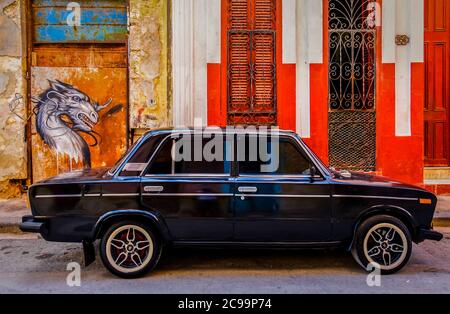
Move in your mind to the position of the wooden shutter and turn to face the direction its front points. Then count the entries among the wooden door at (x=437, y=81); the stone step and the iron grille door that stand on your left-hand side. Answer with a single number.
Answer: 3

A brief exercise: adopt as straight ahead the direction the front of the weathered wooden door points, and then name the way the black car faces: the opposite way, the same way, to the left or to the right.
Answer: to the left

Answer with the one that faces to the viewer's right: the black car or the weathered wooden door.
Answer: the black car

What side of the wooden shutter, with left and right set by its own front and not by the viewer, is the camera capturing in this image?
front

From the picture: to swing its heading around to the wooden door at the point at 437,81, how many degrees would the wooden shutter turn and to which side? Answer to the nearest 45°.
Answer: approximately 90° to its left

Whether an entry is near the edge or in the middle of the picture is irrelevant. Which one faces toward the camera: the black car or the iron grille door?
the iron grille door

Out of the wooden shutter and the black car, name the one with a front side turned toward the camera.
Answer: the wooden shutter

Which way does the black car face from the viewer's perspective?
to the viewer's right

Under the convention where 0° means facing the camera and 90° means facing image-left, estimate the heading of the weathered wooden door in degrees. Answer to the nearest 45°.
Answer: approximately 0°

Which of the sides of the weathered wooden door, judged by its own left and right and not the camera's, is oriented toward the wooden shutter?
left

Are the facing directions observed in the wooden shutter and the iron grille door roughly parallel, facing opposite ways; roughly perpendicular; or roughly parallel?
roughly parallel

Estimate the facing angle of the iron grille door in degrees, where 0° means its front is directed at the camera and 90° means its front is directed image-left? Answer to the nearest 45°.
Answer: approximately 0°

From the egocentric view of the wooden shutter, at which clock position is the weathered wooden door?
The weathered wooden door is roughly at 3 o'clock from the wooden shutter.
